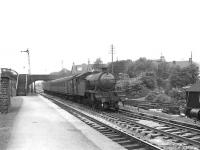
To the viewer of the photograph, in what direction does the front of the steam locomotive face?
facing the viewer and to the right of the viewer

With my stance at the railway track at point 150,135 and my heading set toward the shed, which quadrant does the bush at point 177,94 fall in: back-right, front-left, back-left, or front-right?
front-left

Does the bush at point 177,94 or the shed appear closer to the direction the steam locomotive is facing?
the shed

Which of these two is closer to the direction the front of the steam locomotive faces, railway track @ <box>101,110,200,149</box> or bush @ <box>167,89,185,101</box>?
the railway track

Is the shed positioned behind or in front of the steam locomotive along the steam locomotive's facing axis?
in front

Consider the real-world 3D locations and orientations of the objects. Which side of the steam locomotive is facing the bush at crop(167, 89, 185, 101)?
left

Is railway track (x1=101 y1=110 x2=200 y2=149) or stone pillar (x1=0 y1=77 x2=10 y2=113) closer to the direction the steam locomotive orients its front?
the railway track
